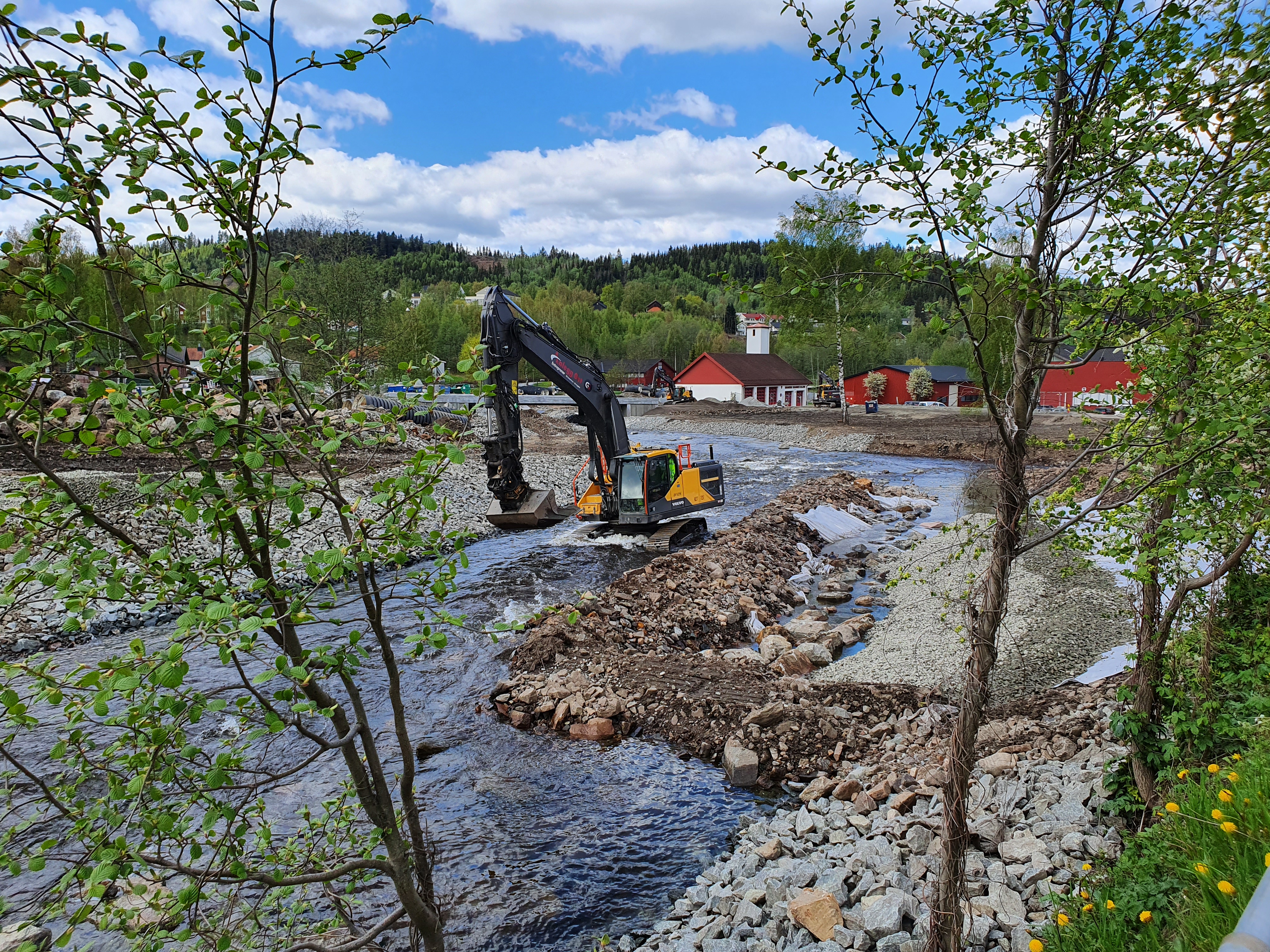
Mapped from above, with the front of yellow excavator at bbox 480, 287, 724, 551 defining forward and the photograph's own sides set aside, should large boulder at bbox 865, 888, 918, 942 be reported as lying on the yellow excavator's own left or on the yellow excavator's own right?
on the yellow excavator's own left

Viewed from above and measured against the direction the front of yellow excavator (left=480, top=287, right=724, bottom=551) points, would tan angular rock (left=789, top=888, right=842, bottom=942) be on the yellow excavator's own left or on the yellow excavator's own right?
on the yellow excavator's own left

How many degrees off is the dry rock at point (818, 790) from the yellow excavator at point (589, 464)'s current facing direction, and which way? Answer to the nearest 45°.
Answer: approximately 45° to its left

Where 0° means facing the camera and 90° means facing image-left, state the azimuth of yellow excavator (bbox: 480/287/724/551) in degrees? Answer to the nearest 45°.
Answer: approximately 45°

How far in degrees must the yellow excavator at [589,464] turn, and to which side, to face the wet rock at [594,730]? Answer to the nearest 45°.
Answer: approximately 45° to its left

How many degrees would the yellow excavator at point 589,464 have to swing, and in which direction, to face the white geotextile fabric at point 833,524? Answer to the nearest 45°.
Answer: approximately 180°
